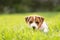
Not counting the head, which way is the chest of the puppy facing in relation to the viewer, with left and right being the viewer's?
facing the viewer and to the left of the viewer
